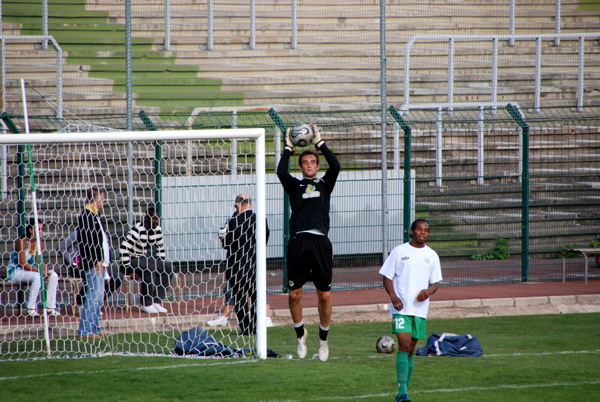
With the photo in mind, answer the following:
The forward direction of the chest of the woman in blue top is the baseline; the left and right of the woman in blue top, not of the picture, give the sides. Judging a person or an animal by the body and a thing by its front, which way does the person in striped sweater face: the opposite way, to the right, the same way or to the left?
the same way

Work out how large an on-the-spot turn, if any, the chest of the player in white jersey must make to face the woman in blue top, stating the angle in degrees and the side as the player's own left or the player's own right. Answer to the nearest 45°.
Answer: approximately 135° to the player's own right

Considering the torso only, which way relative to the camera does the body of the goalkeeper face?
toward the camera

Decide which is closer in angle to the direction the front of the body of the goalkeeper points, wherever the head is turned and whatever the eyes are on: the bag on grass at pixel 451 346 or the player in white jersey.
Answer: the player in white jersey

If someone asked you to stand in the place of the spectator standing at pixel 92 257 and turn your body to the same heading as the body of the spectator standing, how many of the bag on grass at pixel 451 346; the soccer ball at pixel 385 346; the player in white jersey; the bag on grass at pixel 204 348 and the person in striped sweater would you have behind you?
0

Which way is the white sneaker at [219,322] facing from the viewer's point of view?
to the viewer's left

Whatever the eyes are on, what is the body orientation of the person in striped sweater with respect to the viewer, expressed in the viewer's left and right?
facing the viewer and to the right of the viewer

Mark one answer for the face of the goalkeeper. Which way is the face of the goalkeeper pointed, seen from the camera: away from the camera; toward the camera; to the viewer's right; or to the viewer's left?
toward the camera

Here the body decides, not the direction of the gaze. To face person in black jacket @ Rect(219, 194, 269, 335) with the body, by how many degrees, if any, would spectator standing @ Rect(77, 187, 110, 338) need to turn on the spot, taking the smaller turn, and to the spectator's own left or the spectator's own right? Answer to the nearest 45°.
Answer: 0° — they already face them

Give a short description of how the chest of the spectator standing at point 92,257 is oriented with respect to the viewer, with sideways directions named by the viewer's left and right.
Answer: facing to the right of the viewer

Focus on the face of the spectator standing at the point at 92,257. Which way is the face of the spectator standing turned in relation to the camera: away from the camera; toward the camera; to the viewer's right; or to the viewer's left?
to the viewer's right

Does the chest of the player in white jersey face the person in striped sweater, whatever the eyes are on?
no

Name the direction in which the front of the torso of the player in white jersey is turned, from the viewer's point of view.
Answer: toward the camera

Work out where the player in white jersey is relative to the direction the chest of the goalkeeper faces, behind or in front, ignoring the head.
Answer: in front

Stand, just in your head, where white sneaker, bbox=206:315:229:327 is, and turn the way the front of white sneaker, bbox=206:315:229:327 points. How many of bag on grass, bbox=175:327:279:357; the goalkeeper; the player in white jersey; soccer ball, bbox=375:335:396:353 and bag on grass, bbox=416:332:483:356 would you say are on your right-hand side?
0

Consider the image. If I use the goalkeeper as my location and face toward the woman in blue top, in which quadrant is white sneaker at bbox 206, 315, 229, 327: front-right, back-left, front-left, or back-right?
front-right
